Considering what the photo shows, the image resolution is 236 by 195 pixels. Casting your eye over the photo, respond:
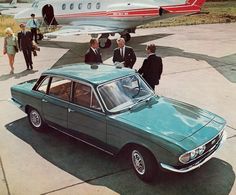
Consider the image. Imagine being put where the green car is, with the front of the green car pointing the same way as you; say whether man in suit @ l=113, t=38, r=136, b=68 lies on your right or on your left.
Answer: on your left

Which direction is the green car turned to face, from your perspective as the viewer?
facing the viewer and to the right of the viewer

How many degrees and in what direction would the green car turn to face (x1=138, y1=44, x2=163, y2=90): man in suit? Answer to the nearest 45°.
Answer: approximately 135° to its left

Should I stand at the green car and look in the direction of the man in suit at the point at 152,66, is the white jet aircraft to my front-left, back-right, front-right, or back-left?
front-left

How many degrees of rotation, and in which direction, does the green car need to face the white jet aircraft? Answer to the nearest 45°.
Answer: approximately 135° to its left

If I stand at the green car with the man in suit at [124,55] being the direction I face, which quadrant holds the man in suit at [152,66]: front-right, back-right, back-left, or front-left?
front-right

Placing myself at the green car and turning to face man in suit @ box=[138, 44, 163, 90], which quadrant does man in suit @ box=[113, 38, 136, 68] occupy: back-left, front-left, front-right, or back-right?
front-left
